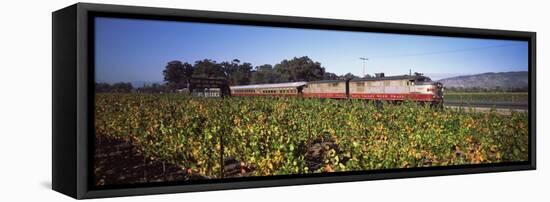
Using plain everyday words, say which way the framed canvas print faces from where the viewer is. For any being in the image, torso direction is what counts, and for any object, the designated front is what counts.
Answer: facing the viewer and to the right of the viewer
